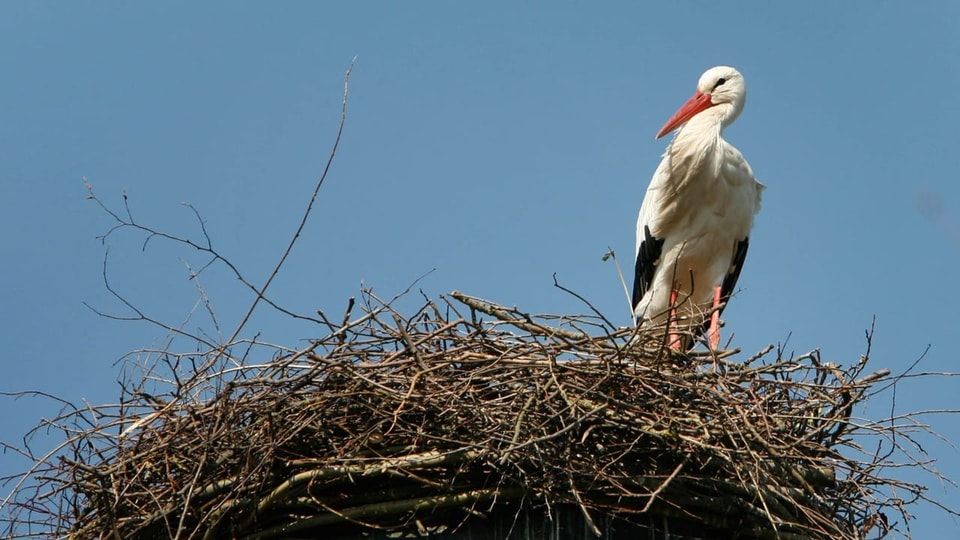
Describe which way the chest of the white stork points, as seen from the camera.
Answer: toward the camera
